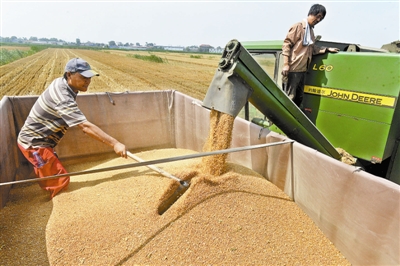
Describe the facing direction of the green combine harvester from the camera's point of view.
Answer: facing away from the viewer and to the left of the viewer
